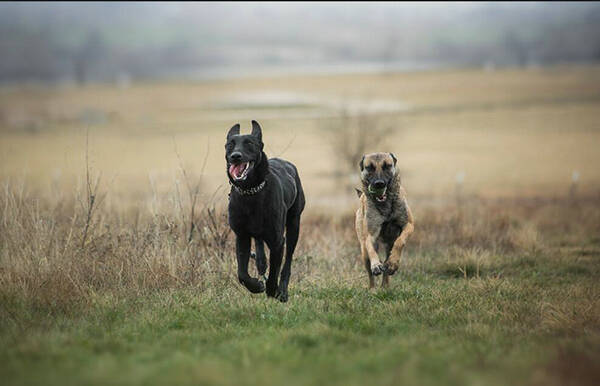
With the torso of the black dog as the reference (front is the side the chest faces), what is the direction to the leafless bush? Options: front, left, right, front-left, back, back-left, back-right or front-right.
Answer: back-right

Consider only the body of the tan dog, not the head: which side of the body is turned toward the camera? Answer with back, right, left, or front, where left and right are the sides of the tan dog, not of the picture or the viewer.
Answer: front

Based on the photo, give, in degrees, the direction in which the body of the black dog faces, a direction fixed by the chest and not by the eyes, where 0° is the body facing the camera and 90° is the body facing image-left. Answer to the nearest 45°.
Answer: approximately 45°

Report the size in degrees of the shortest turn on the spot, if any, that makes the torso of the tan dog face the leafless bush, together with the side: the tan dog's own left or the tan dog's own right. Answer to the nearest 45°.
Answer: approximately 180°
